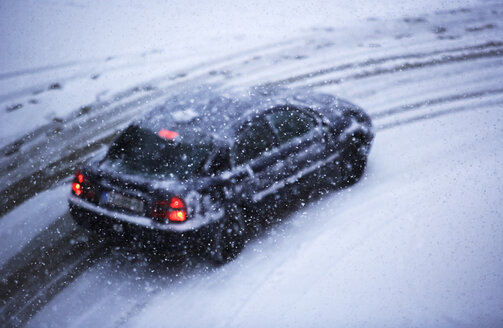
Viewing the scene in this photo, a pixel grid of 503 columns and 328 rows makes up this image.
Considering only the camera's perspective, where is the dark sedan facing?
facing away from the viewer and to the right of the viewer
